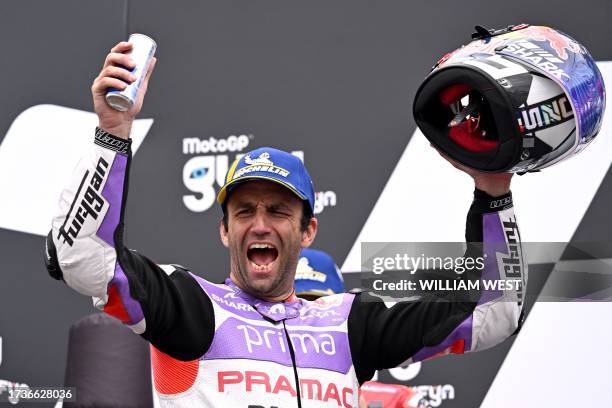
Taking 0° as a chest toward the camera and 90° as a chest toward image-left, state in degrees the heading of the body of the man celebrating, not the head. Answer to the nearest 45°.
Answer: approximately 0°

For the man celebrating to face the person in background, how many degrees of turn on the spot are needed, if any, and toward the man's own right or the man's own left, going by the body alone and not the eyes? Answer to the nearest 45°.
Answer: approximately 180°
